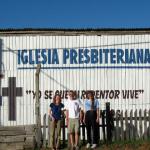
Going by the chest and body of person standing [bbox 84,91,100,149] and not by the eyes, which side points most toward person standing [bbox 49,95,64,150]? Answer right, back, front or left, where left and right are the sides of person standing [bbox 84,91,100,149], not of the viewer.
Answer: right

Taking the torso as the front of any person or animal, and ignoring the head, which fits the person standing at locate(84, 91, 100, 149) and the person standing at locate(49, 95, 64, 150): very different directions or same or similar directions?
same or similar directions

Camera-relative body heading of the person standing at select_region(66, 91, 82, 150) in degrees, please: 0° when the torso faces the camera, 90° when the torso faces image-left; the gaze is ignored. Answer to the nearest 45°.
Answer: approximately 0°

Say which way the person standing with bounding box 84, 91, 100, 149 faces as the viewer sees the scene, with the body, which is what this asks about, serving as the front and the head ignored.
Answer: toward the camera

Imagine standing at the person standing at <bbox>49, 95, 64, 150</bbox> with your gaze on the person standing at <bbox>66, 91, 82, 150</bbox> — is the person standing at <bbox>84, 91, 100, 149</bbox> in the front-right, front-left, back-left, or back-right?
front-left

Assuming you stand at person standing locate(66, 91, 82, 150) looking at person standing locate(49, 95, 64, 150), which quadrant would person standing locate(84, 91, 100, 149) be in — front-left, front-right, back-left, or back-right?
back-right

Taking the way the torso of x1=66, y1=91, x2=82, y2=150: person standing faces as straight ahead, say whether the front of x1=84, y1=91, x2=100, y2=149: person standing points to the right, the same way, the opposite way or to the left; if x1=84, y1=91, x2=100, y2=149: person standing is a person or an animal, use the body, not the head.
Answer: the same way

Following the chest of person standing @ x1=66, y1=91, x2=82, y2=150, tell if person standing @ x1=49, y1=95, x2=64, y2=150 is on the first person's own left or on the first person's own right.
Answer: on the first person's own right

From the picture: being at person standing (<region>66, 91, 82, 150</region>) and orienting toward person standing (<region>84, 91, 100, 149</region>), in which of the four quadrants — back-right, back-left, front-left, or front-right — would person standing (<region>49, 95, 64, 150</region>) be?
back-left

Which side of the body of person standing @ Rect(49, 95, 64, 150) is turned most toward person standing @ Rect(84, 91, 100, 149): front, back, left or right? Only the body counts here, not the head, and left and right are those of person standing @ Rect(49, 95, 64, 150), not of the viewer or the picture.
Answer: left

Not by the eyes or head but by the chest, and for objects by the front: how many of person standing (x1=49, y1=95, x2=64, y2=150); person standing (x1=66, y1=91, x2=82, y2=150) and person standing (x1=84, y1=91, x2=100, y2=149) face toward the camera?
3

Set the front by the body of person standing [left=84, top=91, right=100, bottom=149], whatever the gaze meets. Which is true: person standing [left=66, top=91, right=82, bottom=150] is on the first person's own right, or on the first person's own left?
on the first person's own right

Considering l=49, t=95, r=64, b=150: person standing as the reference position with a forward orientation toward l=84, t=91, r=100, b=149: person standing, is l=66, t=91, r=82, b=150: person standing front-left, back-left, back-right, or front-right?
front-right
